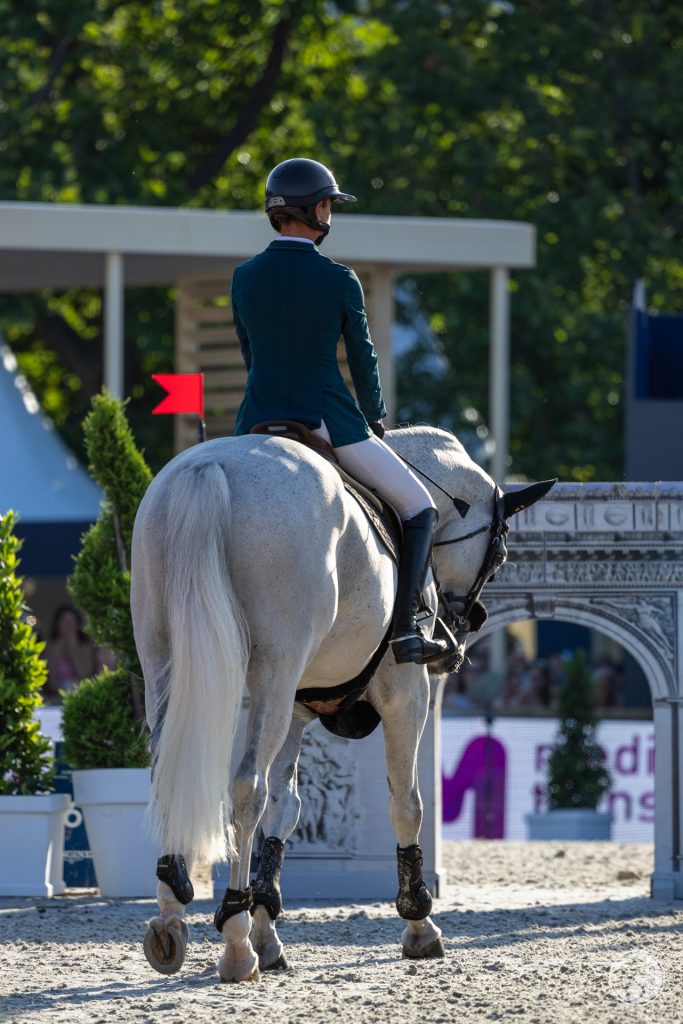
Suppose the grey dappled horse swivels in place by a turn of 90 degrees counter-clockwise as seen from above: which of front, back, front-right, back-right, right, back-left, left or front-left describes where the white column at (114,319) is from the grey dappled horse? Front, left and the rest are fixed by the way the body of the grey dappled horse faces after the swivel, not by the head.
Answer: front-right

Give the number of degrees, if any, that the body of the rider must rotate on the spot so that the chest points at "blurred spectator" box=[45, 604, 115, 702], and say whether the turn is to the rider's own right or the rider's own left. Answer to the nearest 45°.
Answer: approximately 45° to the rider's own left

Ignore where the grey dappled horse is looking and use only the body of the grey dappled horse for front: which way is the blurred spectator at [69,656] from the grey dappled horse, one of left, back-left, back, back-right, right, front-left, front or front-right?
front-left

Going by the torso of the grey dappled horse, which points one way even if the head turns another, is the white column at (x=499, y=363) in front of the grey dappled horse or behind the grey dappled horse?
in front

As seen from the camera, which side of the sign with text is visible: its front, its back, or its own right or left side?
front

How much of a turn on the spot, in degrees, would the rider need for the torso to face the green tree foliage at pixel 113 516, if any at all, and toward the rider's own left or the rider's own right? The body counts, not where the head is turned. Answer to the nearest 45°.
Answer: approximately 45° to the rider's own left

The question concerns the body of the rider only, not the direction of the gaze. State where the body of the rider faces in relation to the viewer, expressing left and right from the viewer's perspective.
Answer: facing away from the viewer and to the right of the viewer

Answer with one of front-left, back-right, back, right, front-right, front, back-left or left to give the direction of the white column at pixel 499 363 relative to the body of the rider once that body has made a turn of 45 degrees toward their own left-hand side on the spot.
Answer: front

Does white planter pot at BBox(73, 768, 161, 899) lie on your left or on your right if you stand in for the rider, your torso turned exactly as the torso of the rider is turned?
on your left

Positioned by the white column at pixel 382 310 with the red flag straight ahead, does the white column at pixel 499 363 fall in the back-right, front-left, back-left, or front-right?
back-left

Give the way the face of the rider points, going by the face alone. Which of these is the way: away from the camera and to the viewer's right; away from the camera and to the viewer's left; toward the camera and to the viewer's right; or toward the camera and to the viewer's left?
away from the camera and to the viewer's right

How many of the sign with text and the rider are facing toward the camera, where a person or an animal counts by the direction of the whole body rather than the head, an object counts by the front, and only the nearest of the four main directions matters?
1

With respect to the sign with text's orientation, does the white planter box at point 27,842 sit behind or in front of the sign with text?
in front

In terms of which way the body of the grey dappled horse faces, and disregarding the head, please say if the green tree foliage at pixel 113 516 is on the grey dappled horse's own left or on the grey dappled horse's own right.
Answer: on the grey dappled horse's own left

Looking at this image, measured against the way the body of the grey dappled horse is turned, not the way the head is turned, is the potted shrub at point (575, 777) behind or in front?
in front

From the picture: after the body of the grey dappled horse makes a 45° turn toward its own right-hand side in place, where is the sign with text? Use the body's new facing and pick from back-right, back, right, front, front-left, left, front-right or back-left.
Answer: left
